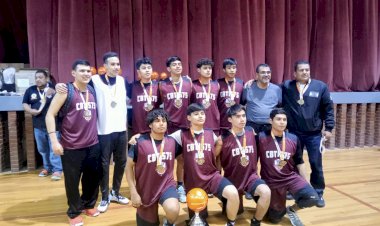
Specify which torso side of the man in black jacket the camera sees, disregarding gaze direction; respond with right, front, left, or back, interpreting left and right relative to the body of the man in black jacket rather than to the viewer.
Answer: front

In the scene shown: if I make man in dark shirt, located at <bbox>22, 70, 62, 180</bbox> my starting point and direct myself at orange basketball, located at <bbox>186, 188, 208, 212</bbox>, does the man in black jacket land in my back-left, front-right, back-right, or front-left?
front-left

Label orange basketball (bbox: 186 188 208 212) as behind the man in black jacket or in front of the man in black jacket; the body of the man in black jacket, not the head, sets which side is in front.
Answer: in front

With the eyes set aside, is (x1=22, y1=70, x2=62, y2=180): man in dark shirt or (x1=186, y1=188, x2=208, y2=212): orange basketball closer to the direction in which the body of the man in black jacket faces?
the orange basketball

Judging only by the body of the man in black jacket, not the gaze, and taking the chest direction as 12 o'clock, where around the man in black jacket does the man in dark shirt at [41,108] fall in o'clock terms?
The man in dark shirt is roughly at 3 o'clock from the man in black jacket.

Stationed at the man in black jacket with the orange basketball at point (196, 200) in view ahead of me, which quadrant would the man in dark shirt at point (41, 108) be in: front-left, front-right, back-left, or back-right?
front-right
